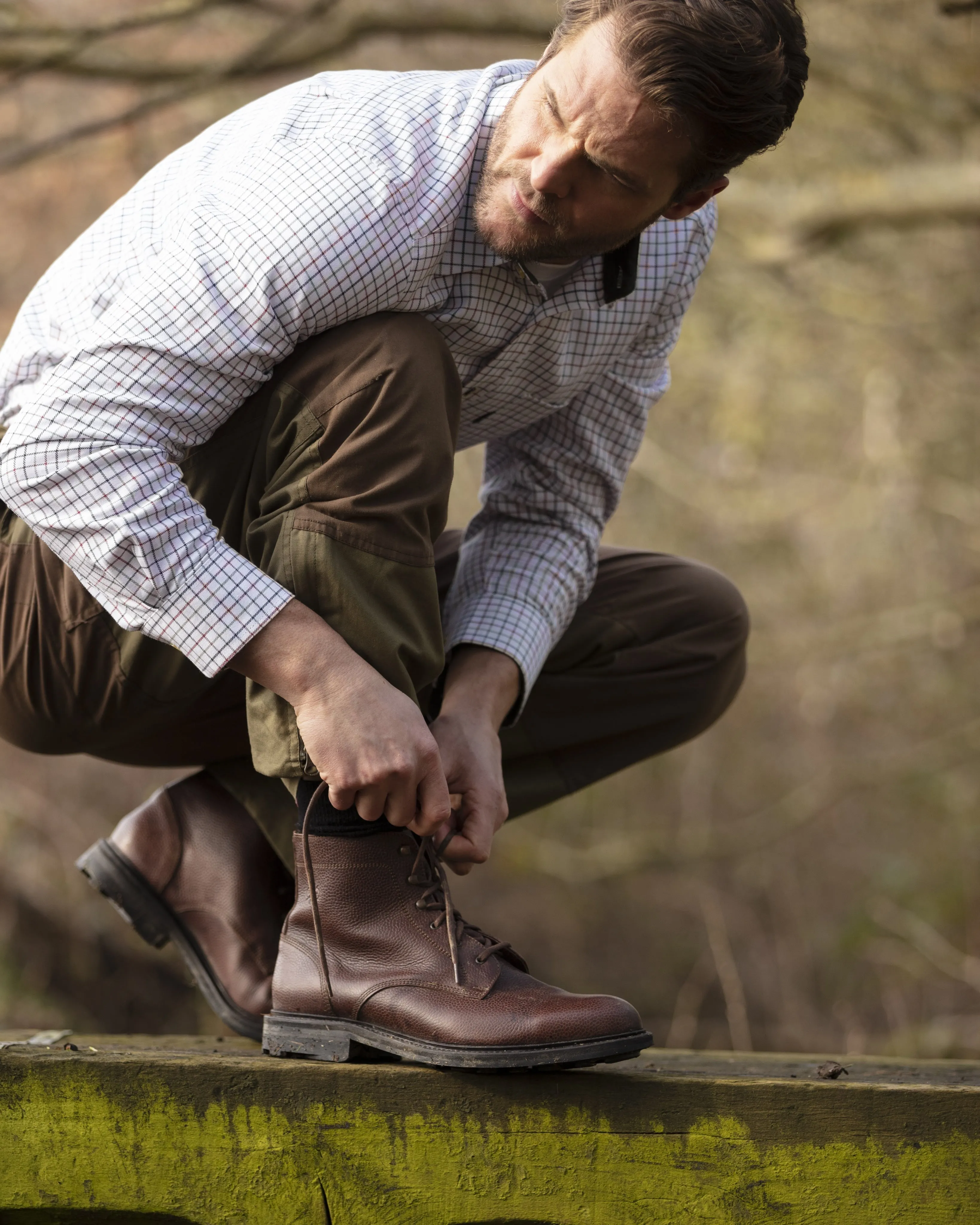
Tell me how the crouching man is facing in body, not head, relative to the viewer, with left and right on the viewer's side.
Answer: facing the viewer and to the right of the viewer
